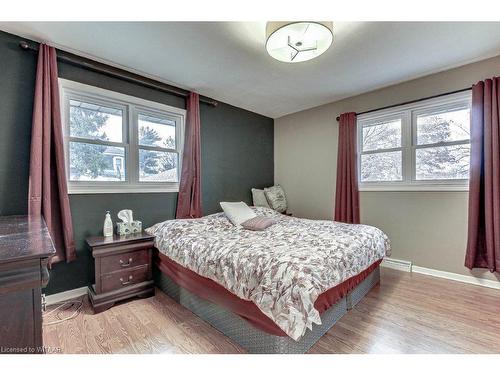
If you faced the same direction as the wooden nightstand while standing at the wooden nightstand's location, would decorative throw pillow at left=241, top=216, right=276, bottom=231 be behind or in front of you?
in front

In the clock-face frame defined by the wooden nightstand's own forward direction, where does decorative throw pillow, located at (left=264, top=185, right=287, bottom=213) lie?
The decorative throw pillow is roughly at 10 o'clock from the wooden nightstand.

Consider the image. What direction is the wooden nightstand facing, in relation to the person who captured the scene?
facing the viewer and to the right of the viewer

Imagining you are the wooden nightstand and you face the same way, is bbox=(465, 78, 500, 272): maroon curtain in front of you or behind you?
in front

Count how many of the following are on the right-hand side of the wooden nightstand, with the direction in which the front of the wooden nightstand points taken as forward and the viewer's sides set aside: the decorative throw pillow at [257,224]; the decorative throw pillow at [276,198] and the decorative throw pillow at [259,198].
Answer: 0
